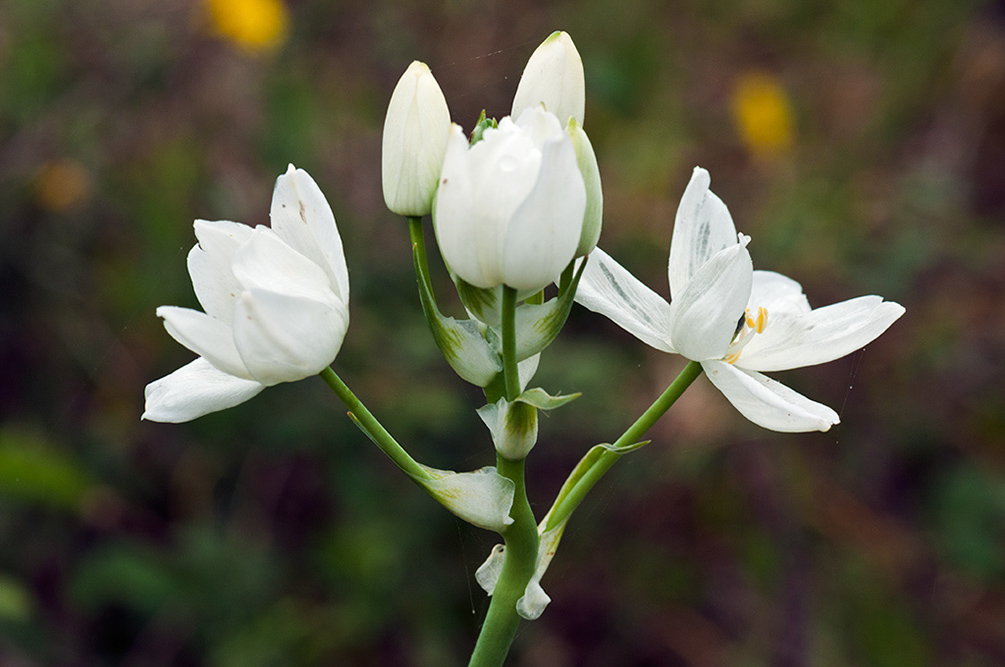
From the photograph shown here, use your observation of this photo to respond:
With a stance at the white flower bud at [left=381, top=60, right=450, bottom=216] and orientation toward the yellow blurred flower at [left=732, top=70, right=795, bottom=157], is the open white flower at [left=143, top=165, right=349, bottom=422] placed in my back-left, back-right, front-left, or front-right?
back-left

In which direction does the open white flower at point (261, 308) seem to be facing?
to the viewer's left
